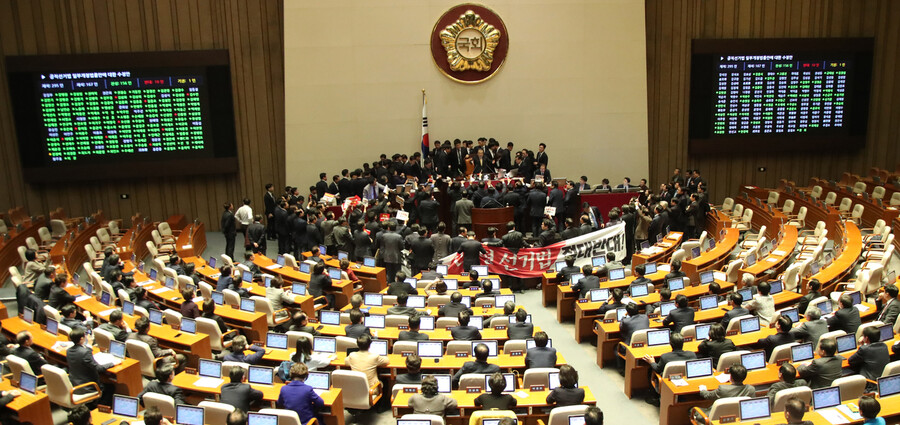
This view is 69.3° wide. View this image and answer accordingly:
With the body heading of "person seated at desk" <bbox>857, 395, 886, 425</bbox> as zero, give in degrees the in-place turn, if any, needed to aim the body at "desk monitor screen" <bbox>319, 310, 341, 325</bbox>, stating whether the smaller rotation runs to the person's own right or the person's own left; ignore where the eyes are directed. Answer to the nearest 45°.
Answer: approximately 45° to the person's own left

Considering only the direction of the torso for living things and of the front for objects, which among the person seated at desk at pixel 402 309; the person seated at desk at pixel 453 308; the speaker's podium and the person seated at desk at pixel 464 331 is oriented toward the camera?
the speaker's podium

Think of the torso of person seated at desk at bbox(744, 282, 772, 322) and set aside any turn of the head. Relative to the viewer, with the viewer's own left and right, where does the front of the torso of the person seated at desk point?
facing away from the viewer and to the left of the viewer

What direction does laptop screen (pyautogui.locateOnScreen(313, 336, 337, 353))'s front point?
toward the camera

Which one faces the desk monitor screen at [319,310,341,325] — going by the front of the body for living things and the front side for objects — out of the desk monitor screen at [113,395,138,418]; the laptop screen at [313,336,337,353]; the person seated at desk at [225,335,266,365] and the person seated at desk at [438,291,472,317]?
the person seated at desk at [225,335,266,365]

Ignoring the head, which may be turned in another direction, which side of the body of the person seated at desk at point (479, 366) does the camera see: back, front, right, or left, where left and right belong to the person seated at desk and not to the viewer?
back

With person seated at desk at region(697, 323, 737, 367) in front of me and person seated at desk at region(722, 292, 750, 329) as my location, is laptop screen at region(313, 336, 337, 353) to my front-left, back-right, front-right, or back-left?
front-right

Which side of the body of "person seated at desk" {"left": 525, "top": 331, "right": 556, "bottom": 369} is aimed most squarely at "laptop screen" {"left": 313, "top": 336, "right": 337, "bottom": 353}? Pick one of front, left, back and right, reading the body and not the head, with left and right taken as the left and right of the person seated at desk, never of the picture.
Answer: left

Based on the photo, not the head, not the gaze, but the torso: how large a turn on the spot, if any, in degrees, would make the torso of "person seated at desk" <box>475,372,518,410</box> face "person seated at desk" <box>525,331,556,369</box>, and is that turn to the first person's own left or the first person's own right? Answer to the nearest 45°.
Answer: approximately 45° to the first person's own right

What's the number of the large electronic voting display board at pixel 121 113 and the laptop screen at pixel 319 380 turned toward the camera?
2

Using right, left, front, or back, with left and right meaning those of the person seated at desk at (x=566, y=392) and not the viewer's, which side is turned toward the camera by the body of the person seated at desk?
back

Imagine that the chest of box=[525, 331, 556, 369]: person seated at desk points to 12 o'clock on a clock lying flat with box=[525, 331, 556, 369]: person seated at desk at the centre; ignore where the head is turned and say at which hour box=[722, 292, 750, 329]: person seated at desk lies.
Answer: box=[722, 292, 750, 329]: person seated at desk is roughly at 2 o'clock from box=[525, 331, 556, 369]: person seated at desk.

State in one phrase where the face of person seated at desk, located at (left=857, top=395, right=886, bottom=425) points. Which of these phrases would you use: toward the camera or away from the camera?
away from the camera

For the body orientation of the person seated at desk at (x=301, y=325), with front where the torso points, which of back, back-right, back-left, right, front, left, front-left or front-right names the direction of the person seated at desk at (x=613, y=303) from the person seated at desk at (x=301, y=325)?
front-right

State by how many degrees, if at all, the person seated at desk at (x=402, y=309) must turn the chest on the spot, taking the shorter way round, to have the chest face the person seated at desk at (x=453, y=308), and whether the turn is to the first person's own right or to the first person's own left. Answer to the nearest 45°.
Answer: approximately 90° to the first person's own right

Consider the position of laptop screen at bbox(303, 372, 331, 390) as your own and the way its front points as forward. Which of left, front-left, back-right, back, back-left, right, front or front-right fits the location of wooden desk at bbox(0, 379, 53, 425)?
right

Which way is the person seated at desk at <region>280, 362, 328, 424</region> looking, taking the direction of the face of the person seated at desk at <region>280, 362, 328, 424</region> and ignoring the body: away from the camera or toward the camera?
away from the camera

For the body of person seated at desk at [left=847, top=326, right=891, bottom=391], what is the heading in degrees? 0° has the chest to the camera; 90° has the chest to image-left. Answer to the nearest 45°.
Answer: approximately 135°

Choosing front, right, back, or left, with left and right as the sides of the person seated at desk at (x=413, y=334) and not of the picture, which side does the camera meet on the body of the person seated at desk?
back

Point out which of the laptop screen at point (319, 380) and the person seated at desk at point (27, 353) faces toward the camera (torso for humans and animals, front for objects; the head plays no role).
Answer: the laptop screen
